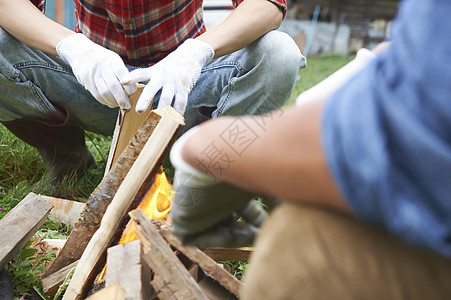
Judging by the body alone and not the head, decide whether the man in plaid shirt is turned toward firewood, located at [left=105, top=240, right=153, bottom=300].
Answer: yes

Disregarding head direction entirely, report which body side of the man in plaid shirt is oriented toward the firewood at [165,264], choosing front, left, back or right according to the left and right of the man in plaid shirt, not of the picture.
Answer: front

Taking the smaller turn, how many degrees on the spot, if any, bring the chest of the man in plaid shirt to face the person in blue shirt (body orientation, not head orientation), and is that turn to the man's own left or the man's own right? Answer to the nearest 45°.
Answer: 0° — they already face them

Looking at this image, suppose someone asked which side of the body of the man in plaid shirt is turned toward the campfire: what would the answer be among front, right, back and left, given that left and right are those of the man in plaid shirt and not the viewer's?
front

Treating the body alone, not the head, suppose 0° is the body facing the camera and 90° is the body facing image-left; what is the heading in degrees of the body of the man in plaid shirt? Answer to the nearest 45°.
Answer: approximately 0°

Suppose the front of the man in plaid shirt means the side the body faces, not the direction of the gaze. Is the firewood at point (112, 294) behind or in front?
in front

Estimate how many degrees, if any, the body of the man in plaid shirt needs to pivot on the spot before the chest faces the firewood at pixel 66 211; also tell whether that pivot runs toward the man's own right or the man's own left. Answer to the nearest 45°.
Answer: approximately 45° to the man's own right

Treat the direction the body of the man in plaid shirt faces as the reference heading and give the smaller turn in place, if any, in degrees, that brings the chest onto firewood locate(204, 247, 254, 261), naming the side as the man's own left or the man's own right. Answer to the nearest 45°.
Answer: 0° — they already face it
